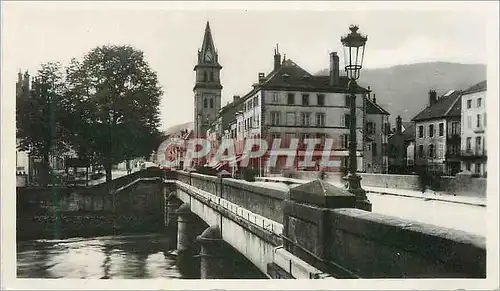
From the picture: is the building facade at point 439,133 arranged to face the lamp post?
yes

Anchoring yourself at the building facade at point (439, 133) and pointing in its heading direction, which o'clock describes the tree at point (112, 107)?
The tree is roughly at 1 o'clock from the building facade.

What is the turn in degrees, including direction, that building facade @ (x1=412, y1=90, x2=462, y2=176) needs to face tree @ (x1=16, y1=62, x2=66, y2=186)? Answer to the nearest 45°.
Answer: approximately 45° to its right

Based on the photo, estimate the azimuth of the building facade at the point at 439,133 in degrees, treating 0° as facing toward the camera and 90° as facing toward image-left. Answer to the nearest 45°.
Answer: approximately 45°
